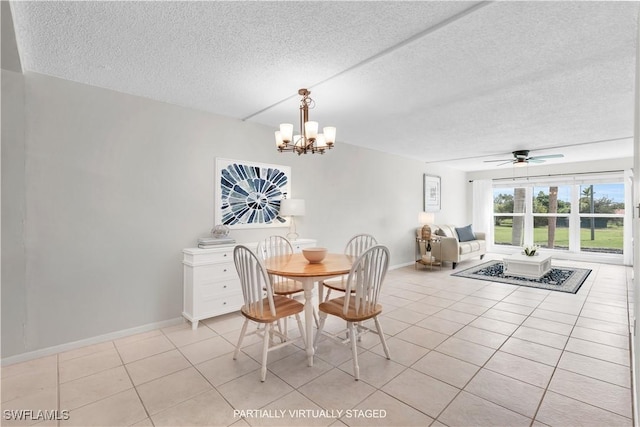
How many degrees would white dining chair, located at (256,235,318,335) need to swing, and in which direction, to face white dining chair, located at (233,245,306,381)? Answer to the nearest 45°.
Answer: approximately 45° to its right

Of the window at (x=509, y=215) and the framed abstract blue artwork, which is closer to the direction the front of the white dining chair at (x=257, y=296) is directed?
the window

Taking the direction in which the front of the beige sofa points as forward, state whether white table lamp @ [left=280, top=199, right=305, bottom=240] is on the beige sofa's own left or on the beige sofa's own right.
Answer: on the beige sofa's own right

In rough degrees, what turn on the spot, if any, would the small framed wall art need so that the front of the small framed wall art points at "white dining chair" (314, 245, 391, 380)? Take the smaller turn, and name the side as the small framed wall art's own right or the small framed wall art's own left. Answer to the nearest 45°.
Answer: approximately 45° to the small framed wall art's own right

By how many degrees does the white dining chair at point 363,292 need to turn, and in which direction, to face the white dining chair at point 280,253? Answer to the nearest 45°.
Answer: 0° — it already faces it

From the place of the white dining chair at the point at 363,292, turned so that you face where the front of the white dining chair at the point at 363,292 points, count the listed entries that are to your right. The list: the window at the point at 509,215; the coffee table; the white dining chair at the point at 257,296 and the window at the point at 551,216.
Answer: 3

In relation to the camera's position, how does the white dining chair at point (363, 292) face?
facing away from the viewer and to the left of the viewer

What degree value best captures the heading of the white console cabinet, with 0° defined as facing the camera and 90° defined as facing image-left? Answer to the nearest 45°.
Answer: approximately 315°

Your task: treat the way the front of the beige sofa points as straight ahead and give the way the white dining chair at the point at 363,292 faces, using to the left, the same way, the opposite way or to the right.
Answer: the opposite way

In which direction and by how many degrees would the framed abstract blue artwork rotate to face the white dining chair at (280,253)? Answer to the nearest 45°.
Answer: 0° — it already faces it

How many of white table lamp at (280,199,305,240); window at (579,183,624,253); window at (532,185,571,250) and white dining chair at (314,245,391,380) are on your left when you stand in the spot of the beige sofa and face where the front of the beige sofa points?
2

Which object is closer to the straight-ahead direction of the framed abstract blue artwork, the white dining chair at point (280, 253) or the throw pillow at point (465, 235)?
the white dining chair
